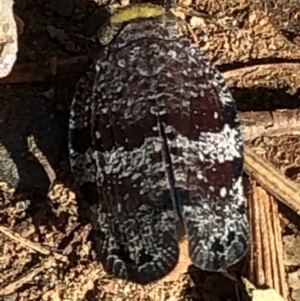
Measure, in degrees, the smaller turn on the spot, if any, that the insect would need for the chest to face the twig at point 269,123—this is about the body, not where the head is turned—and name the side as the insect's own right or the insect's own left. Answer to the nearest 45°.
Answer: approximately 45° to the insect's own right

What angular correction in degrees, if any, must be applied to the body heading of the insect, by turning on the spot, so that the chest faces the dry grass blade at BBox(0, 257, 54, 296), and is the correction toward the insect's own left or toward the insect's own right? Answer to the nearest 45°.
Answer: approximately 90° to the insect's own left

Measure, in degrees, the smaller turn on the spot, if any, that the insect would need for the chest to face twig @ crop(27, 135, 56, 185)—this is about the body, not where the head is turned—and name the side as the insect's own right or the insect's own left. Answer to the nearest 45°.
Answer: approximately 45° to the insect's own left

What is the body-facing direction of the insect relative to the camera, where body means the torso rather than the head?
away from the camera

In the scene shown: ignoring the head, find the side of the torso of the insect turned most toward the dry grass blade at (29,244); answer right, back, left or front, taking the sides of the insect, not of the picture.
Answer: left
